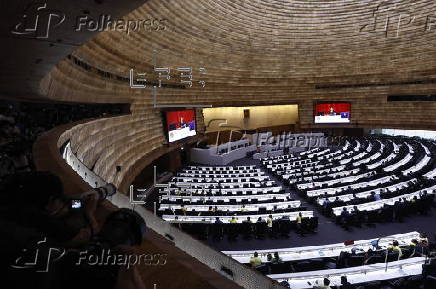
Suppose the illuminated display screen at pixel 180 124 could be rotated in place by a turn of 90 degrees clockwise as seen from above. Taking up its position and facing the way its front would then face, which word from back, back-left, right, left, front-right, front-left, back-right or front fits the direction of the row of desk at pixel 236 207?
front-left

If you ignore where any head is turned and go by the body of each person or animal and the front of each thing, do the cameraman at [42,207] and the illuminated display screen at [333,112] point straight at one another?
yes

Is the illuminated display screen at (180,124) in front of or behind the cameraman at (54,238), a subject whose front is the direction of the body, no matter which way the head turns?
in front

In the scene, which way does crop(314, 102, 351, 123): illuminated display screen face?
toward the camera

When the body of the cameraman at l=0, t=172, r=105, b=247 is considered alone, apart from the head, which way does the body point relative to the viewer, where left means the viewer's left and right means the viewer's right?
facing away from the viewer and to the right of the viewer

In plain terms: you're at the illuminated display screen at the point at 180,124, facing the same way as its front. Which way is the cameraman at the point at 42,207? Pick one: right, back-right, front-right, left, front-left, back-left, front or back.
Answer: front-right

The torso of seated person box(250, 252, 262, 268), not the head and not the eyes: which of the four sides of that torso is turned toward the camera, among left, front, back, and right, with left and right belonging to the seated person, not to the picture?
back

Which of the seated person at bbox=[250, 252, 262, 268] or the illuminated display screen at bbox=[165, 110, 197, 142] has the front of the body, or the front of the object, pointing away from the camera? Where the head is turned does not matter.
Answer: the seated person

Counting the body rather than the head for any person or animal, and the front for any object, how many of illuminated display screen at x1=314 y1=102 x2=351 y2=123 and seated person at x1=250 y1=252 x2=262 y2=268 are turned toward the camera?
1

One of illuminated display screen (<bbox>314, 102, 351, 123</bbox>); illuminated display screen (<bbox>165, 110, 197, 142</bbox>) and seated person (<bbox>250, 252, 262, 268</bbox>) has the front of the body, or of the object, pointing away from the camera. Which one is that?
the seated person

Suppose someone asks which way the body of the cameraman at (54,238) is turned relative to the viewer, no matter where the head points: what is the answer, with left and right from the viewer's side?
facing away from the viewer and to the right of the viewer

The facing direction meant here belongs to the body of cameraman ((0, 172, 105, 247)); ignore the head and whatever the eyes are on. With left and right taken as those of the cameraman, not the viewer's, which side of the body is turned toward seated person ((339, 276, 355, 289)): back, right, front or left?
front

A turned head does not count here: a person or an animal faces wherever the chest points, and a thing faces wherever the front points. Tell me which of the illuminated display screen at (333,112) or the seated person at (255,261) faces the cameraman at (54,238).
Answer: the illuminated display screen

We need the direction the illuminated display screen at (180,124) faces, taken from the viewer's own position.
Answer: facing the viewer and to the right of the viewer
